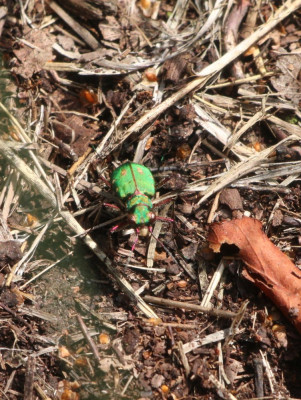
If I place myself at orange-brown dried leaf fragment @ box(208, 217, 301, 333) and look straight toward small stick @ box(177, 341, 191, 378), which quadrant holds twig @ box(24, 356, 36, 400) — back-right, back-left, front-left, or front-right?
front-right

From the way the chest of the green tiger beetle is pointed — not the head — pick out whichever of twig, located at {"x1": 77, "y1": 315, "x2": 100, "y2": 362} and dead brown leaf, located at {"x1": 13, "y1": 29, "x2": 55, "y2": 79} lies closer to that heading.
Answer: the twig

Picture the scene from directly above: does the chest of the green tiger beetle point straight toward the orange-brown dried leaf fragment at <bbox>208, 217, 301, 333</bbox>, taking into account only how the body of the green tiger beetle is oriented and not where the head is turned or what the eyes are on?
no

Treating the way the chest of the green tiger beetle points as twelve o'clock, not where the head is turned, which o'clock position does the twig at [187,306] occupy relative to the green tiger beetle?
The twig is roughly at 11 o'clock from the green tiger beetle.

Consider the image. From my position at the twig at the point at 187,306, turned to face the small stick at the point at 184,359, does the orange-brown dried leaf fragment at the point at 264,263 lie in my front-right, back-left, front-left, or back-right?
back-left

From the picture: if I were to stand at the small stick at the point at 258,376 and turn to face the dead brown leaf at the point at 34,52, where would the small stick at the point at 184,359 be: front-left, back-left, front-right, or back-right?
front-left

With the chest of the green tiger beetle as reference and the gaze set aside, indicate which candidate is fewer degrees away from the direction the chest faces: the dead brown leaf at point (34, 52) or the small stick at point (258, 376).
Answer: the small stick

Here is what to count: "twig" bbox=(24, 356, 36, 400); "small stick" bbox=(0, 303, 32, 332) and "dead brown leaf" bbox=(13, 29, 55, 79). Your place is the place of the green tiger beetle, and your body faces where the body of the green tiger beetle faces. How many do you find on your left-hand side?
0

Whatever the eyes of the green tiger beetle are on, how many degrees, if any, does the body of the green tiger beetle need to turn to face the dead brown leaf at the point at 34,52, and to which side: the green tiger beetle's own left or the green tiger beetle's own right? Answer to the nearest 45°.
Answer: approximately 135° to the green tiger beetle's own right

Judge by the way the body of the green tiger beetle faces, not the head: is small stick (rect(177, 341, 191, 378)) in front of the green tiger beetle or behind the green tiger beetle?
in front

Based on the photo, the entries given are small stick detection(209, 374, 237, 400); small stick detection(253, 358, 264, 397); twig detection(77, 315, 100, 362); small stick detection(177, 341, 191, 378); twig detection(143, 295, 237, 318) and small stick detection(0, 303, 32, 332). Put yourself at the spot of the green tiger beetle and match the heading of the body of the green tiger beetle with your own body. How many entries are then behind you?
0

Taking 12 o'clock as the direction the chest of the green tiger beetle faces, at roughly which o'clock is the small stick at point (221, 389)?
The small stick is roughly at 11 o'clock from the green tiger beetle.

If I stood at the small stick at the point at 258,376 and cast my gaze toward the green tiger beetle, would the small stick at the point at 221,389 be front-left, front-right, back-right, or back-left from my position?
front-left

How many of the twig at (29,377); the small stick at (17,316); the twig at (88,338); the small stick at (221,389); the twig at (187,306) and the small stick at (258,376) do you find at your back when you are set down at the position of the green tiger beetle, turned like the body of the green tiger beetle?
0

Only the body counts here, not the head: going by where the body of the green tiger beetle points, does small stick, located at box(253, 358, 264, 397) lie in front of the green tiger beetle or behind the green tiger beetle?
in front

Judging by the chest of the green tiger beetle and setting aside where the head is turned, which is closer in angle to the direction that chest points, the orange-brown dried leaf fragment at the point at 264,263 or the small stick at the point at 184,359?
the small stick

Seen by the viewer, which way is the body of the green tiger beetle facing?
toward the camera

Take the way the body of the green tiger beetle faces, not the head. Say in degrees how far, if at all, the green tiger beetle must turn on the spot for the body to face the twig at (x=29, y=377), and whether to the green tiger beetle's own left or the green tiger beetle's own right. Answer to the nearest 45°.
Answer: approximately 45° to the green tiger beetle's own right

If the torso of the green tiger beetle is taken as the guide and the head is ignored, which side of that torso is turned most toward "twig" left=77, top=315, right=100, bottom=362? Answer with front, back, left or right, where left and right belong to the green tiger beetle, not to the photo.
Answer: front
